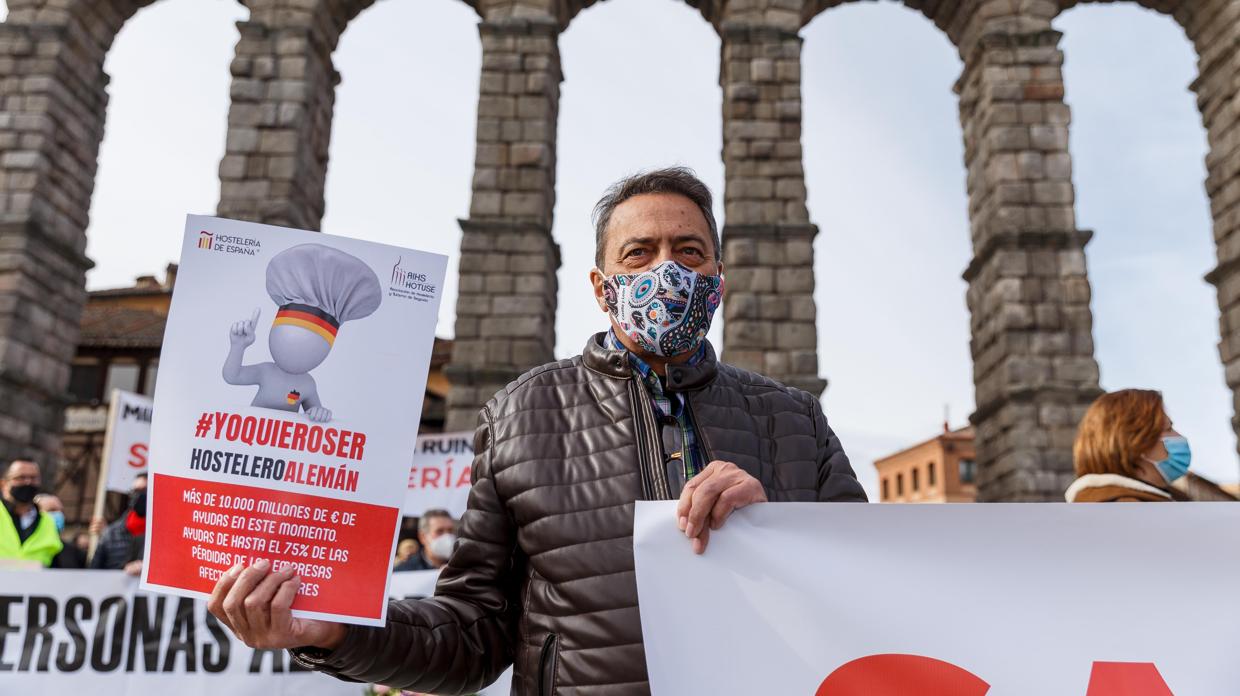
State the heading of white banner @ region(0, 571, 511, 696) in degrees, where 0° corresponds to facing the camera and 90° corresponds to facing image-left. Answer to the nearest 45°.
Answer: approximately 0°

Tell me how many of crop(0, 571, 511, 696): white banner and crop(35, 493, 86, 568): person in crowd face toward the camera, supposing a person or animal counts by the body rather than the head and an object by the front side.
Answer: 2

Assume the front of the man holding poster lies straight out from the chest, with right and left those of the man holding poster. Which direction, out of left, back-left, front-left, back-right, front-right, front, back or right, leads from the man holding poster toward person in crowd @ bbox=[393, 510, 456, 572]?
back

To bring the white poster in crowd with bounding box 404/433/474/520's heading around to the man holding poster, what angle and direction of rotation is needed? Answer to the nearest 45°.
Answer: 0° — it already faces them

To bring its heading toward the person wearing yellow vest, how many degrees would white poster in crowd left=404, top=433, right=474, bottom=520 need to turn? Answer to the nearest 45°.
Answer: approximately 45° to its right

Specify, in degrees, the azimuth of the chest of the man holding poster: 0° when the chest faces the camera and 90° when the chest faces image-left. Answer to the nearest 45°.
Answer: approximately 0°
